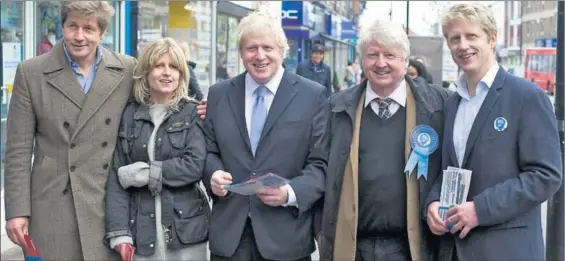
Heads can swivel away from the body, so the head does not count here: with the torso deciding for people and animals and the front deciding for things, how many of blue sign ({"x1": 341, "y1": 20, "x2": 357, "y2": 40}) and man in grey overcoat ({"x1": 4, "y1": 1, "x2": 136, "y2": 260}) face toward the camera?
2

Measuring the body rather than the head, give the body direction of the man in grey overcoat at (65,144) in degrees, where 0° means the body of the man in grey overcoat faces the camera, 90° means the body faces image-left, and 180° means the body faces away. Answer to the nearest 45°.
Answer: approximately 0°

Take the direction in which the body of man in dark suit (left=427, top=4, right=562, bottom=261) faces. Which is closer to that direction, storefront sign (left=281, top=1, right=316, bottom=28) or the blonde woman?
the blonde woman

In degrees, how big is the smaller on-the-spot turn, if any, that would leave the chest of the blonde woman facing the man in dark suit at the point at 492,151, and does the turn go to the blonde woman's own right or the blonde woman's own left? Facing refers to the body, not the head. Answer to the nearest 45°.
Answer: approximately 45° to the blonde woman's own left

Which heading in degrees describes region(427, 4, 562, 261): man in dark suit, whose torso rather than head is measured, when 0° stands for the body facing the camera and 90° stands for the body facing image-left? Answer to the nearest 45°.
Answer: approximately 45°

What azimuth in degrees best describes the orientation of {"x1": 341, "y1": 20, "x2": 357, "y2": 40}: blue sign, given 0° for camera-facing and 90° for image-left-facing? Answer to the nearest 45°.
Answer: approximately 0°
